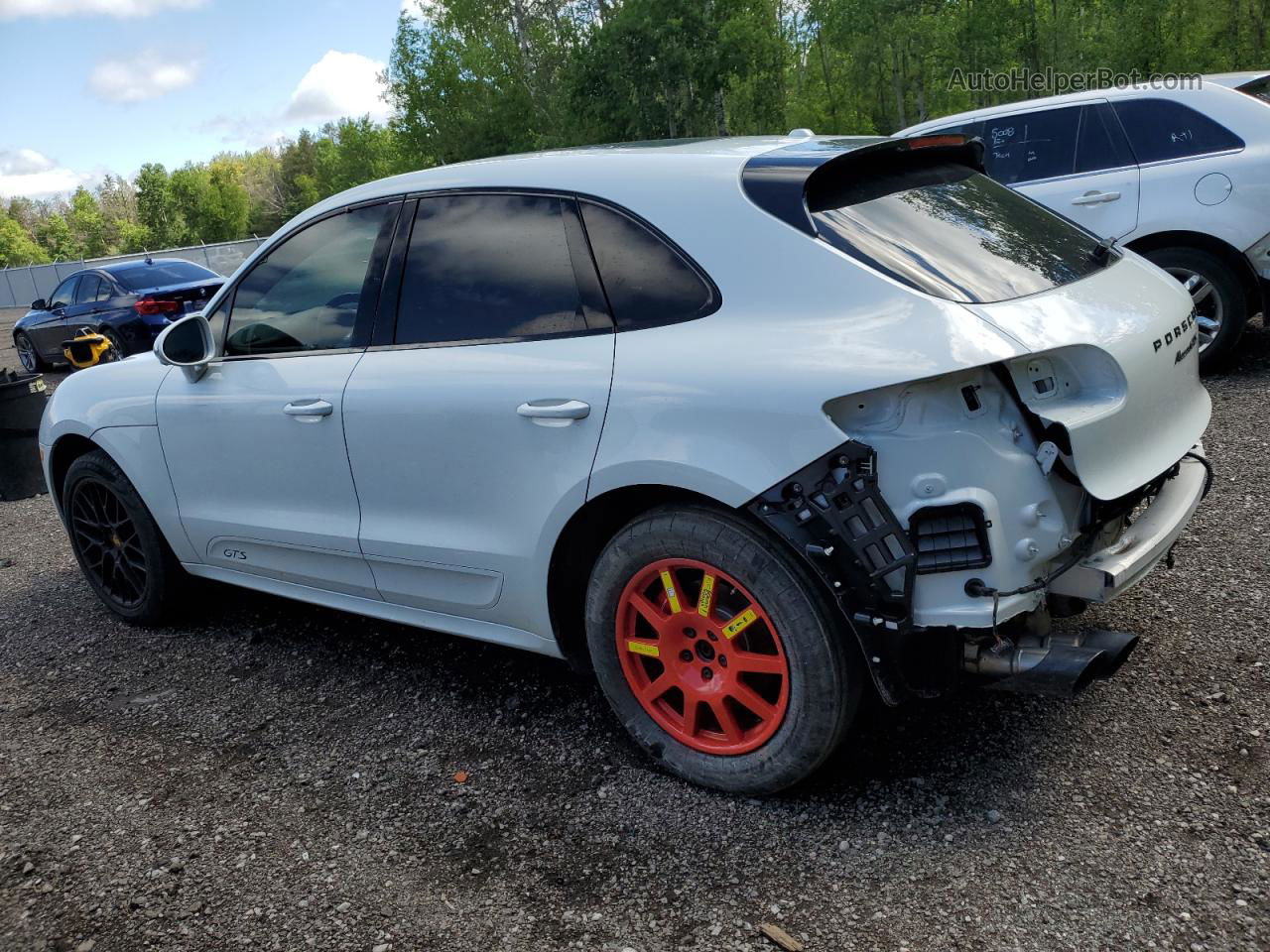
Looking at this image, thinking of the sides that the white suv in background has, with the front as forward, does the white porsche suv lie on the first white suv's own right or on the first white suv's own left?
on the first white suv's own left

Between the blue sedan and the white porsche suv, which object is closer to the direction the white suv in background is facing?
the blue sedan

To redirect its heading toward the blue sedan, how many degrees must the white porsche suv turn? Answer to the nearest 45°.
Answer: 0° — it already faces it

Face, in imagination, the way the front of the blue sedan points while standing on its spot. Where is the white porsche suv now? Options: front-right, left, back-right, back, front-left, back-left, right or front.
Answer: back-left

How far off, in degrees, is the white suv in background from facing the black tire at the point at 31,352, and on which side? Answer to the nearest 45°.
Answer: approximately 45° to its left

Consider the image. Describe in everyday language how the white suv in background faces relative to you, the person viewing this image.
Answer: facing away from the viewer and to the left of the viewer

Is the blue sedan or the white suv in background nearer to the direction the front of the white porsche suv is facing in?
the blue sedan

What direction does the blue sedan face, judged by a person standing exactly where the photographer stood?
facing away from the viewer and to the left of the viewer

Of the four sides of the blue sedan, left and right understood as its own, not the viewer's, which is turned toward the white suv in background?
back

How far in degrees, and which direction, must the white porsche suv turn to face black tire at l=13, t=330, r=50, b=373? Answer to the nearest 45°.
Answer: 0° — it already faces it

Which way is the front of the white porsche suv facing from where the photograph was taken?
facing away from the viewer and to the left of the viewer
